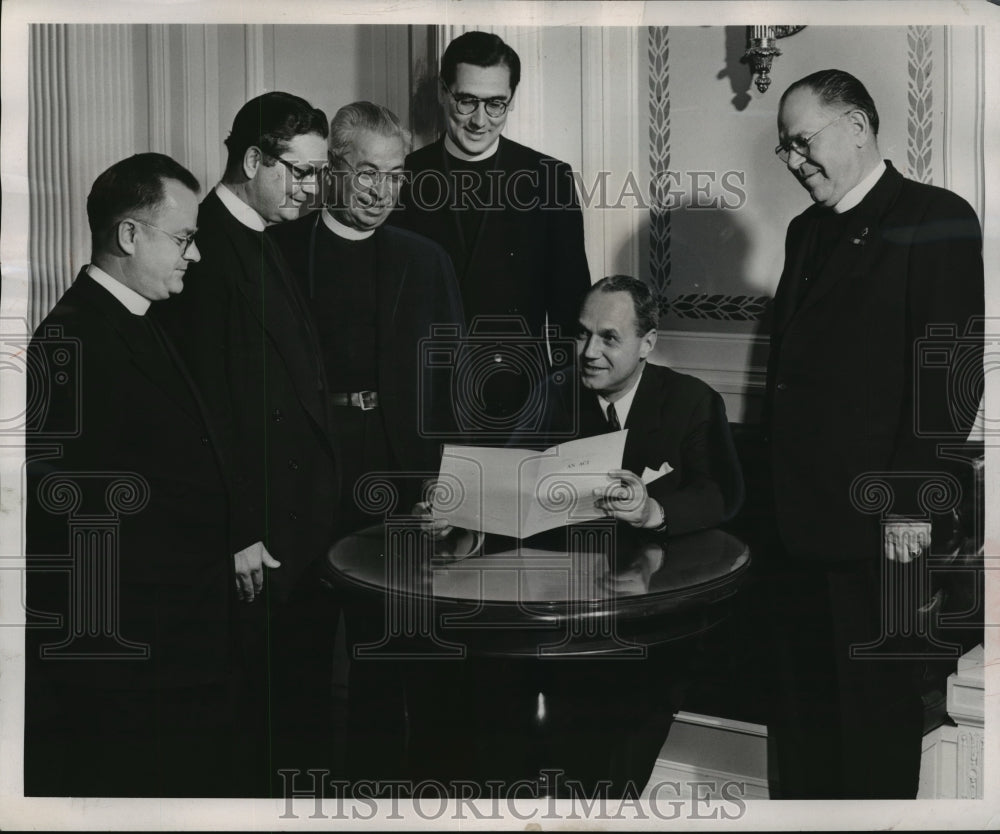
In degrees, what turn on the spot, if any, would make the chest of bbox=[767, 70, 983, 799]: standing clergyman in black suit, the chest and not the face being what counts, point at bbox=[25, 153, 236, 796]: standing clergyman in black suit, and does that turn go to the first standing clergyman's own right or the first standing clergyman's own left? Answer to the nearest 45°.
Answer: approximately 45° to the first standing clergyman's own right

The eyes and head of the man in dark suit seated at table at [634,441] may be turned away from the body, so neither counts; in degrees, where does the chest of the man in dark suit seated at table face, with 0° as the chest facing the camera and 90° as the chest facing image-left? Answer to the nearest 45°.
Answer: approximately 45°

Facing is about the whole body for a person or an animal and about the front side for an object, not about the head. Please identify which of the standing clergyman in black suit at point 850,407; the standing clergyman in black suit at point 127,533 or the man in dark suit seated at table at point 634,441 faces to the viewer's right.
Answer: the standing clergyman in black suit at point 127,533

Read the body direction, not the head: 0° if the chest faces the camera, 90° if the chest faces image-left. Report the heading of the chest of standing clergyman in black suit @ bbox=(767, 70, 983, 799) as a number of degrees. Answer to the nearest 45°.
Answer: approximately 45°

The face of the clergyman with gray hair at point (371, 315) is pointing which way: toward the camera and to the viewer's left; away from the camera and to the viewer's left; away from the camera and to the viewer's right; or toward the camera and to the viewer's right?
toward the camera and to the viewer's right

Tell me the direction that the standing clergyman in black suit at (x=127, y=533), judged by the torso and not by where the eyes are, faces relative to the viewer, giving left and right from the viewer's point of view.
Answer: facing to the right of the viewer

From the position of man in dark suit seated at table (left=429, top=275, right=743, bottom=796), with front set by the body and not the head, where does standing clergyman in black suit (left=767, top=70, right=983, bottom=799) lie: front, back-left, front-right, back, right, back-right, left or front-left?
back-left

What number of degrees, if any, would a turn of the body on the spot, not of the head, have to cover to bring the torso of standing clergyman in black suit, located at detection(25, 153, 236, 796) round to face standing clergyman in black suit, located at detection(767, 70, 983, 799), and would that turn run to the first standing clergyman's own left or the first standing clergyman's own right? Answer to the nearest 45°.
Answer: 0° — they already face them
